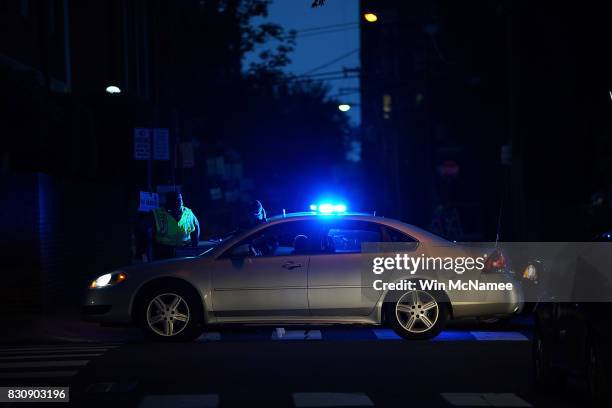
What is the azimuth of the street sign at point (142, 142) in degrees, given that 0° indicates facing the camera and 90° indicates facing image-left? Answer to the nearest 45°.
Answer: approximately 0°

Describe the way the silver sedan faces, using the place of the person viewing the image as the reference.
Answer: facing to the left of the viewer

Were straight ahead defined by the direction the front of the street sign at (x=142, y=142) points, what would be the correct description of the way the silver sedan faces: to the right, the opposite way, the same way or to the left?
to the right

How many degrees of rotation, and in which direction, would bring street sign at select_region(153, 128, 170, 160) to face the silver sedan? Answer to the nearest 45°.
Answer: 0° — it already faces it

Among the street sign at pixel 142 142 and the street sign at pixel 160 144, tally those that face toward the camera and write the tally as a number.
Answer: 2

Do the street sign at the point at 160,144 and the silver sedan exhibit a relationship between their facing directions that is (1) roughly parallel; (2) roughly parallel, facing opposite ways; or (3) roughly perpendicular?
roughly perpendicular

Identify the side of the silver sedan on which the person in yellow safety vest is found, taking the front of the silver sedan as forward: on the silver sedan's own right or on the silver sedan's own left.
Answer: on the silver sedan's own right
